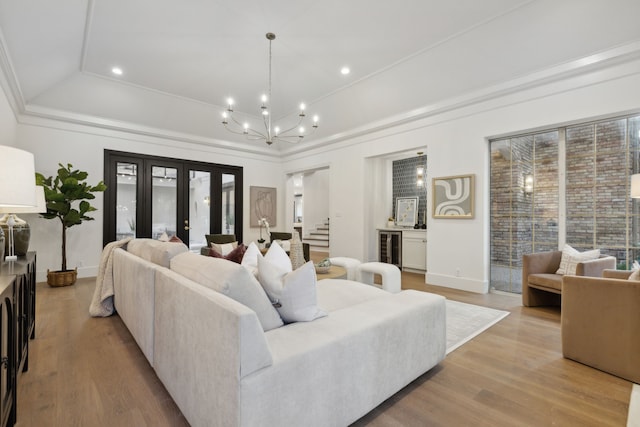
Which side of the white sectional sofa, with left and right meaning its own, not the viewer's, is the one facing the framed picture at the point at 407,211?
front

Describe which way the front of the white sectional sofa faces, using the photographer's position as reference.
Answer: facing away from the viewer and to the right of the viewer

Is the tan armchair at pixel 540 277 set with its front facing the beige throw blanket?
yes

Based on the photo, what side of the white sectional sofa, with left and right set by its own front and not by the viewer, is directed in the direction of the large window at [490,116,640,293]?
front

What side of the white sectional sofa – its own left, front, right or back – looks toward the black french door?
left

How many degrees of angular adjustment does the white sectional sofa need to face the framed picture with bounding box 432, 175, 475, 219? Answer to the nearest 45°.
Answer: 0° — it already faces it

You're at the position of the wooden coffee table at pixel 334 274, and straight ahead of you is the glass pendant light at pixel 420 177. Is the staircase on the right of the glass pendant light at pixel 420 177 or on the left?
left

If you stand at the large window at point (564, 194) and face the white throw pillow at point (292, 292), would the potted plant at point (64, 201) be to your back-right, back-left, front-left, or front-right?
front-right

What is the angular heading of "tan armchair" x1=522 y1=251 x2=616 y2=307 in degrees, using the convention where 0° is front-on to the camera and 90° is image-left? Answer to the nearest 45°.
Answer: approximately 45°

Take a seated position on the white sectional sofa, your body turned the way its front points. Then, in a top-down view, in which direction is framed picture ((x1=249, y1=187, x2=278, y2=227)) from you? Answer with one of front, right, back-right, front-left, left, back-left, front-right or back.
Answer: front-left

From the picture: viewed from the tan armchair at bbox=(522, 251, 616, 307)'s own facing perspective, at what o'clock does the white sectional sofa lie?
The white sectional sofa is roughly at 11 o'clock from the tan armchair.

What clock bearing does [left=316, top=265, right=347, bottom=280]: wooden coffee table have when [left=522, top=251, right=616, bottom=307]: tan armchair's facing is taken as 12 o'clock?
The wooden coffee table is roughly at 12 o'clock from the tan armchair.
